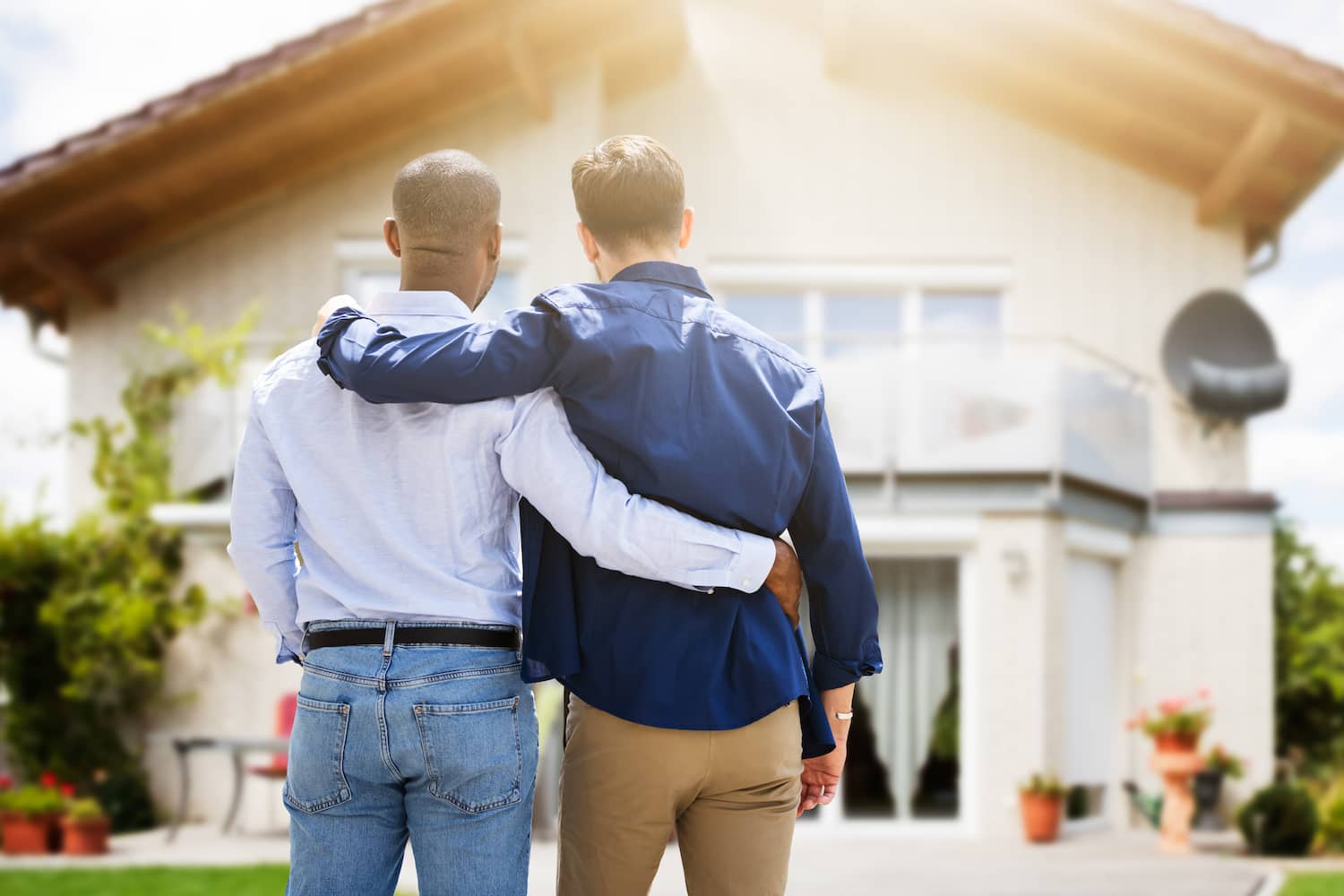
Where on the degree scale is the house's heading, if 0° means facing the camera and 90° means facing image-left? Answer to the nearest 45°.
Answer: approximately 0°

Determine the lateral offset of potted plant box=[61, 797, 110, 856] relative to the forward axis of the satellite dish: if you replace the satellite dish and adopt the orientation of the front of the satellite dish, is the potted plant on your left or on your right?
on your right

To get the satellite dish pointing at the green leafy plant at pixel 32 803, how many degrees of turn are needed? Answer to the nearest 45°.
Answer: approximately 90° to its right
